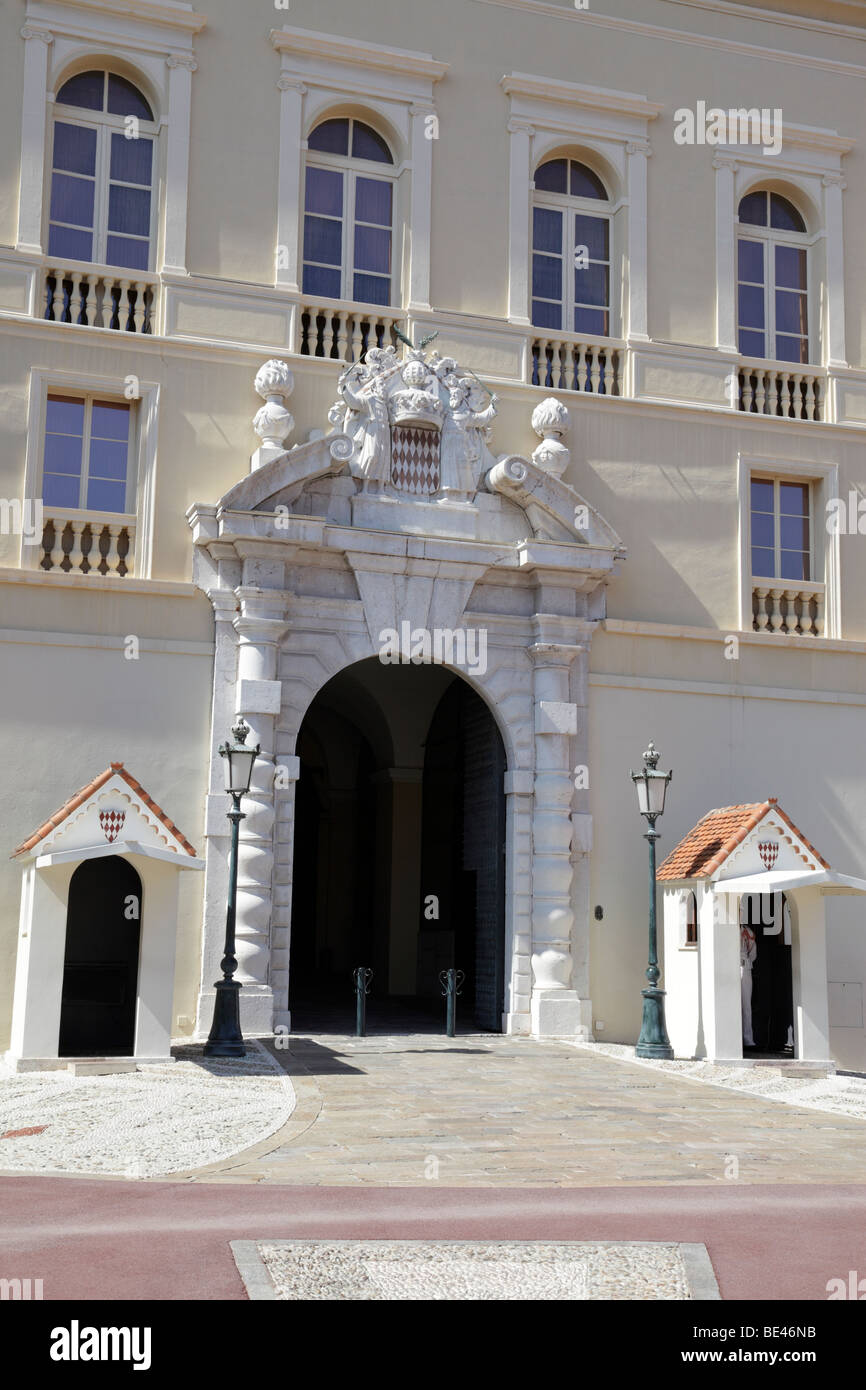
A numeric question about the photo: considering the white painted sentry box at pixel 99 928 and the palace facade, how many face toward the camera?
2

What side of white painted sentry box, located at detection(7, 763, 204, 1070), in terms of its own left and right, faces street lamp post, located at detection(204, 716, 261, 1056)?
left

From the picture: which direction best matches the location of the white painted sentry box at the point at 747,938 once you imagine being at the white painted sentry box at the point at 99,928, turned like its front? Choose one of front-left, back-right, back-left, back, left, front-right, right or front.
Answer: left

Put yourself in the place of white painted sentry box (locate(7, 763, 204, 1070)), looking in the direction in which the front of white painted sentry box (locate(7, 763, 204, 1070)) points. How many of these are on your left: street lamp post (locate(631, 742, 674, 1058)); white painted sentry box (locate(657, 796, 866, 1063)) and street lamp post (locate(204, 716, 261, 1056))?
3

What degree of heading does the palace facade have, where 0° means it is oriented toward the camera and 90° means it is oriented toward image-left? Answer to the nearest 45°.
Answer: approximately 0°
